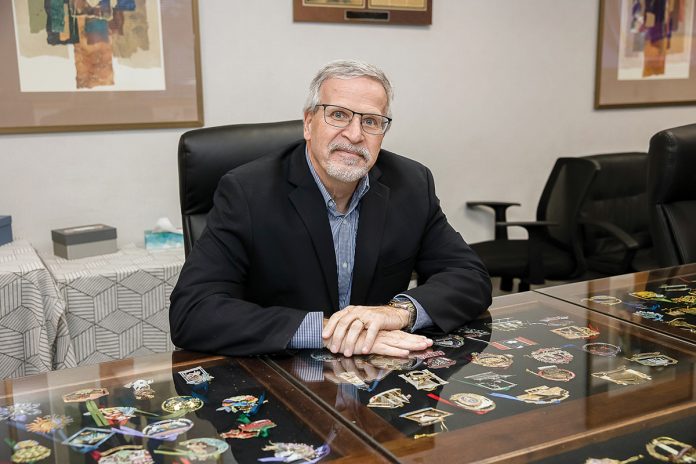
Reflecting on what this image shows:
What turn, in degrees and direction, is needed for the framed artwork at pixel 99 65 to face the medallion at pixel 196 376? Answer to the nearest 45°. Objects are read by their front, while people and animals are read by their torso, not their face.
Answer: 0° — it already faces it

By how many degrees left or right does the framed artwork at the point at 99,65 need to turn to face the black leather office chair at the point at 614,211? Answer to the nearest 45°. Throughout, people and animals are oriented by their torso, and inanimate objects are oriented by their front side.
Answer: approximately 90° to its left

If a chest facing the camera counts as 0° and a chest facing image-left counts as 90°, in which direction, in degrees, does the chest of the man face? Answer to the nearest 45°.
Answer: approximately 0°

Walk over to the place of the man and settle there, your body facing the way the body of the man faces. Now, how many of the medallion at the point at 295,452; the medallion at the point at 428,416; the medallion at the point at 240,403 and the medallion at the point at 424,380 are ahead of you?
4

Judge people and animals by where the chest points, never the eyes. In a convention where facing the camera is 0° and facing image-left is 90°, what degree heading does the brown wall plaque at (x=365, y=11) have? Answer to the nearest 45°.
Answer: approximately 0°

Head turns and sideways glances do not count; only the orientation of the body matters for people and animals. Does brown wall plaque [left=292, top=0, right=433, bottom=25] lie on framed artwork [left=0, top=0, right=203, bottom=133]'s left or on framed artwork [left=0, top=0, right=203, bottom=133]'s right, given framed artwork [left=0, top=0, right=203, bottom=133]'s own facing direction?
on its left

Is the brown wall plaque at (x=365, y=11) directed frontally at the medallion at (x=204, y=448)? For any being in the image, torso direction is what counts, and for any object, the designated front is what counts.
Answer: yes

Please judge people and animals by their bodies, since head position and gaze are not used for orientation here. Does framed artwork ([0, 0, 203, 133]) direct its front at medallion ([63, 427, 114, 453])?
yes
